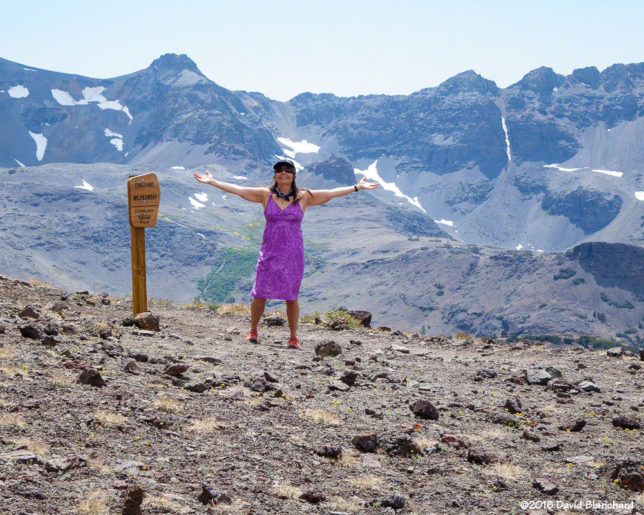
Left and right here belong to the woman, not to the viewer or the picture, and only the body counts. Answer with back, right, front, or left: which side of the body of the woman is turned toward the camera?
front

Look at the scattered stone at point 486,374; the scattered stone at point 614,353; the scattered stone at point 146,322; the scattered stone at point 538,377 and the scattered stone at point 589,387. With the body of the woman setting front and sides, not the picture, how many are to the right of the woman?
1

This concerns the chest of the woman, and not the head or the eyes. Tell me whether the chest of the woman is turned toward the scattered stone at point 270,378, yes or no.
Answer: yes

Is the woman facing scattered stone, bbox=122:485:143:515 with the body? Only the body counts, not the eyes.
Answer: yes

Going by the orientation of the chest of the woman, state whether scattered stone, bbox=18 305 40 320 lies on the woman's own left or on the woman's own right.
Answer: on the woman's own right

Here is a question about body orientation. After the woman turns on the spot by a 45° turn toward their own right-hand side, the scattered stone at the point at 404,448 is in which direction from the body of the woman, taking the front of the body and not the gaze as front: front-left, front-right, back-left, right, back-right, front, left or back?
front-left

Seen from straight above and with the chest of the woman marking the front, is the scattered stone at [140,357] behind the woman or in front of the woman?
in front

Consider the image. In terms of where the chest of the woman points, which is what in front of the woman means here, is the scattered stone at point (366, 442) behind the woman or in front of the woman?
in front

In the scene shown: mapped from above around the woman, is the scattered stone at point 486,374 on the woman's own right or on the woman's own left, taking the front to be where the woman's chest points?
on the woman's own left

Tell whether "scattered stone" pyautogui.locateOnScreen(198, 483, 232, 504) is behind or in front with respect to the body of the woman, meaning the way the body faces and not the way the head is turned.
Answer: in front
